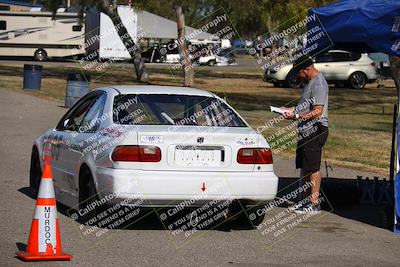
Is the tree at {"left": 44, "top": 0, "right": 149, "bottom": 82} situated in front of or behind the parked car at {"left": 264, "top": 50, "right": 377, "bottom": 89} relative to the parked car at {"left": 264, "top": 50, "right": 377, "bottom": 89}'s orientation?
in front

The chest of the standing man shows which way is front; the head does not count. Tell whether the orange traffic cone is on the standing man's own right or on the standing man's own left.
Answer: on the standing man's own left

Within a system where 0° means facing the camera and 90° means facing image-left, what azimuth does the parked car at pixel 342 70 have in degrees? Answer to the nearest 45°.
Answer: approximately 90°

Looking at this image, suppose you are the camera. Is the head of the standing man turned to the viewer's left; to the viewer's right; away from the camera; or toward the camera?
to the viewer's left

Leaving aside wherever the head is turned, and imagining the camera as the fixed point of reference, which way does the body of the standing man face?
to the viewer's left

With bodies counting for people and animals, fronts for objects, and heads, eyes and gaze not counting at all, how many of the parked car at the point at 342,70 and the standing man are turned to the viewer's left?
2

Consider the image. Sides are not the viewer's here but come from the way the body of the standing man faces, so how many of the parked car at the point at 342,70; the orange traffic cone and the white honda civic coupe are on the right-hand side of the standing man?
1

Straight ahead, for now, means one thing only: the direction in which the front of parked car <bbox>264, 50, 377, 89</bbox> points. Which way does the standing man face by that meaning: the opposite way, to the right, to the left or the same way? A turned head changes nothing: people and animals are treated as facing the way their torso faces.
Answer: the same way

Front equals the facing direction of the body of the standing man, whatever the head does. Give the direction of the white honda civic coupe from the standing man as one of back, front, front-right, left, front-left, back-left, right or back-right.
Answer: front-left

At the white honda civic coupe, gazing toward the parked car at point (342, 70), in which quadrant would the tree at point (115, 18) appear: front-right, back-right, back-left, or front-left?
front-left

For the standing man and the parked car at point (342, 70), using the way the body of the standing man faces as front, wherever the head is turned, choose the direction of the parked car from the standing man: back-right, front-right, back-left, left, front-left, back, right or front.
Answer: right
